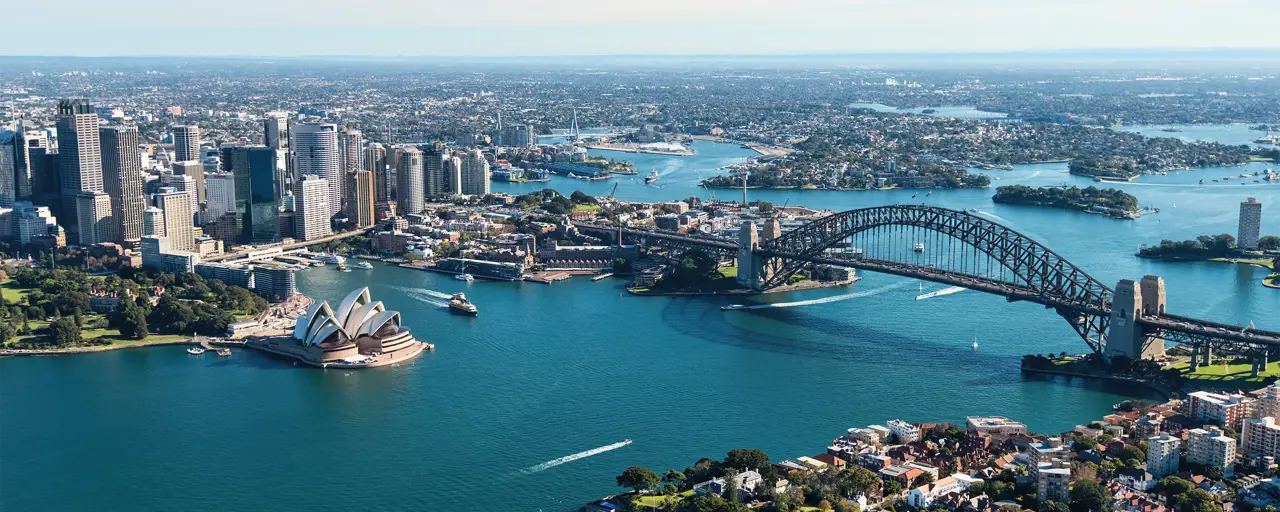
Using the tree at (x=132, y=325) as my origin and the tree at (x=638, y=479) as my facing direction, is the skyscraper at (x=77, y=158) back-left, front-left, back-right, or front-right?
back-left

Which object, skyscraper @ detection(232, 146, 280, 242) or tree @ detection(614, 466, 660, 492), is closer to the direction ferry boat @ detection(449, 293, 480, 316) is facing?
the tree

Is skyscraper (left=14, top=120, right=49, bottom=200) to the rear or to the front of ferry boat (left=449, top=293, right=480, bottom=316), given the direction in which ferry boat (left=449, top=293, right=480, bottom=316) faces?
to the rear

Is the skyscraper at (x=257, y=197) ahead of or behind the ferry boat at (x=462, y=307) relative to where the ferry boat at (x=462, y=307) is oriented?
behind

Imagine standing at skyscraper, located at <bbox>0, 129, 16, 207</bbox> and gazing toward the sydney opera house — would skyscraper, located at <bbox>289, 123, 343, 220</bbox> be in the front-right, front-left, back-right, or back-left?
front-left

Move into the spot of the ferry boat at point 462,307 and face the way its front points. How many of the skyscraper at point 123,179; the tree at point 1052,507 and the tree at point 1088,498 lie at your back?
1

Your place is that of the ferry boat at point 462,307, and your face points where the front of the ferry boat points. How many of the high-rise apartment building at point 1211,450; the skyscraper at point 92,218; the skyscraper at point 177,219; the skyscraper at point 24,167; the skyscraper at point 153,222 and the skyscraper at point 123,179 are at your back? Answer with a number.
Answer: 5

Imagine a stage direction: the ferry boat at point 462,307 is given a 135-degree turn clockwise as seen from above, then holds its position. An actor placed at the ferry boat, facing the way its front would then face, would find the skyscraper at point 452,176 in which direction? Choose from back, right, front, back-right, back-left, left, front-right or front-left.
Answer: right

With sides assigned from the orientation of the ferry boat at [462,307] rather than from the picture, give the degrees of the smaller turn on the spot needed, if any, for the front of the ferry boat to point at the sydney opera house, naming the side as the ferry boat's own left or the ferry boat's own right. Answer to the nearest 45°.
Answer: approximately 90° to the ferry boat's own right

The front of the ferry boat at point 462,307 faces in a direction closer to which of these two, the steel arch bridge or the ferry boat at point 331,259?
the steel arch bridge

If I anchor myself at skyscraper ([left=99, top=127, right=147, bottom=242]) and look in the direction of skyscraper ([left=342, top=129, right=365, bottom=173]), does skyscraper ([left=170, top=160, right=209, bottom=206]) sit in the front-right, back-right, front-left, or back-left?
front-left

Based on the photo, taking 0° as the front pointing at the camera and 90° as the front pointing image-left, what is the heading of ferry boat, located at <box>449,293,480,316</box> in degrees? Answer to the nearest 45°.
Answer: approximately 315°

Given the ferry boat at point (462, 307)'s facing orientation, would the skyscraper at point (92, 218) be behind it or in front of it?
behind

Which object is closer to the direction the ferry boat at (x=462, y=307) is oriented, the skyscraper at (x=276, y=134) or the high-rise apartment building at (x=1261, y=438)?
the high-rise apartment building

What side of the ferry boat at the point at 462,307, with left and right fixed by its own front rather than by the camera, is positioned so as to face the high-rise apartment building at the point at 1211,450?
front

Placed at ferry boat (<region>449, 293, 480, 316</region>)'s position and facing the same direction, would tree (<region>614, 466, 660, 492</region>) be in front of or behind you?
in front

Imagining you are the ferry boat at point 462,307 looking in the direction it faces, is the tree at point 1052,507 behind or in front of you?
in front

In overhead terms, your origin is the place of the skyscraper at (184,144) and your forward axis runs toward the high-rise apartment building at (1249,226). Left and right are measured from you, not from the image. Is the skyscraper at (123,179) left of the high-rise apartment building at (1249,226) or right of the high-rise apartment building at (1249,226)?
right

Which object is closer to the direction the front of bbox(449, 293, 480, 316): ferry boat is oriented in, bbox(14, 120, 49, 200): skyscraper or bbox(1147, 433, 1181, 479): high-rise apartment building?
the high-rise apartment building

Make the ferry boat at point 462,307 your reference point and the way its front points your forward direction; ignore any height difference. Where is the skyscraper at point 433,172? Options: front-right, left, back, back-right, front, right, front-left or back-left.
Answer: back-left

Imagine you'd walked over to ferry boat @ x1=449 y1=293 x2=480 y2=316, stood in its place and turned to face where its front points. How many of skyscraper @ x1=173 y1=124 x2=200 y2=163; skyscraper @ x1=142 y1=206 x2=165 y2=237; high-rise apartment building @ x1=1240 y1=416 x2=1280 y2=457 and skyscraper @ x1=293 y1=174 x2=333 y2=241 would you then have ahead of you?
1

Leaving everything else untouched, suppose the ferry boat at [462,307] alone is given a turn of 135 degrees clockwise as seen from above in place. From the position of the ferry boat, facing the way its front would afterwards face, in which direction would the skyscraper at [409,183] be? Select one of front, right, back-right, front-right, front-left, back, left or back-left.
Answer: right

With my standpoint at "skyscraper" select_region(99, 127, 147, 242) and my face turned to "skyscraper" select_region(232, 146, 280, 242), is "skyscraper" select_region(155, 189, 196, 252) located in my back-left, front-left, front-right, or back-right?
front-right
